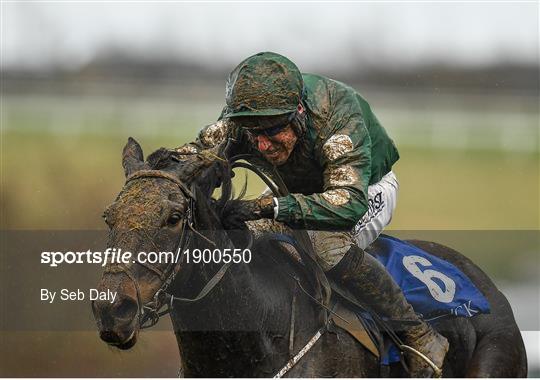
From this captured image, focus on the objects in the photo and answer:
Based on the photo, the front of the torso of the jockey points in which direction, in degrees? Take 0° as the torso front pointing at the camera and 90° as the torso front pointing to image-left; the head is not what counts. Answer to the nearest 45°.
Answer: approximately 45°

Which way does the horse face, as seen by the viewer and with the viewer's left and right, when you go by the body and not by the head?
facing the viewer and to the left of the viewer
